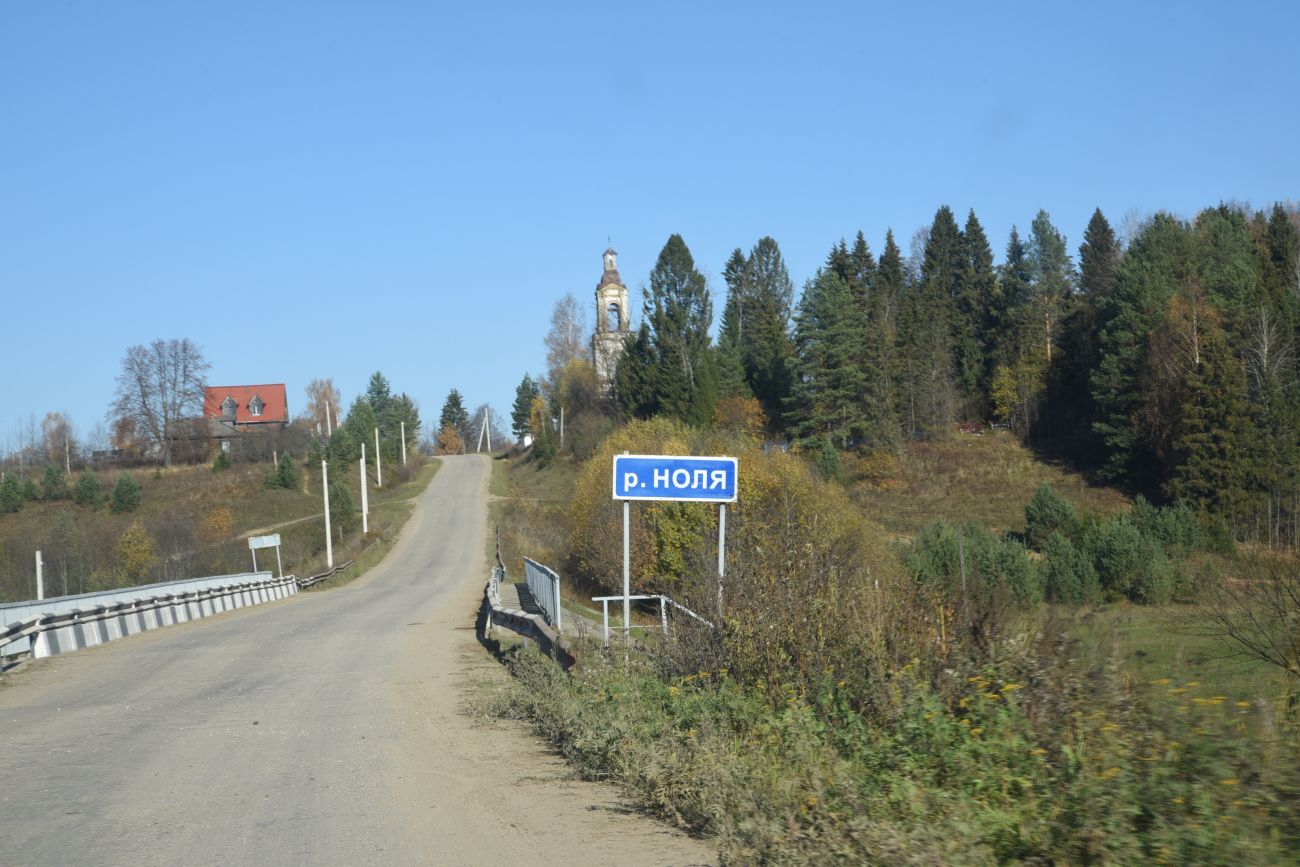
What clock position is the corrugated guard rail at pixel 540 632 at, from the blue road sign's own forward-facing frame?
The corrugated guard rail is roughly at 4 o'clock from the blue road sign.

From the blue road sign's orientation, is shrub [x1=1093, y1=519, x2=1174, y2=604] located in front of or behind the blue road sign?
behind

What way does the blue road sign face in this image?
toward the camera

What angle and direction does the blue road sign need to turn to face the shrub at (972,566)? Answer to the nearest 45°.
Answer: approximately 135° to its left

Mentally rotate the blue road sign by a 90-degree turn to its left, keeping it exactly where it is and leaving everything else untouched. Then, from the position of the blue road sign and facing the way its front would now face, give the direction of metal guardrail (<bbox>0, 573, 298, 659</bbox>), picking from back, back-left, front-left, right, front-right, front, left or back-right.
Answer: back-left
